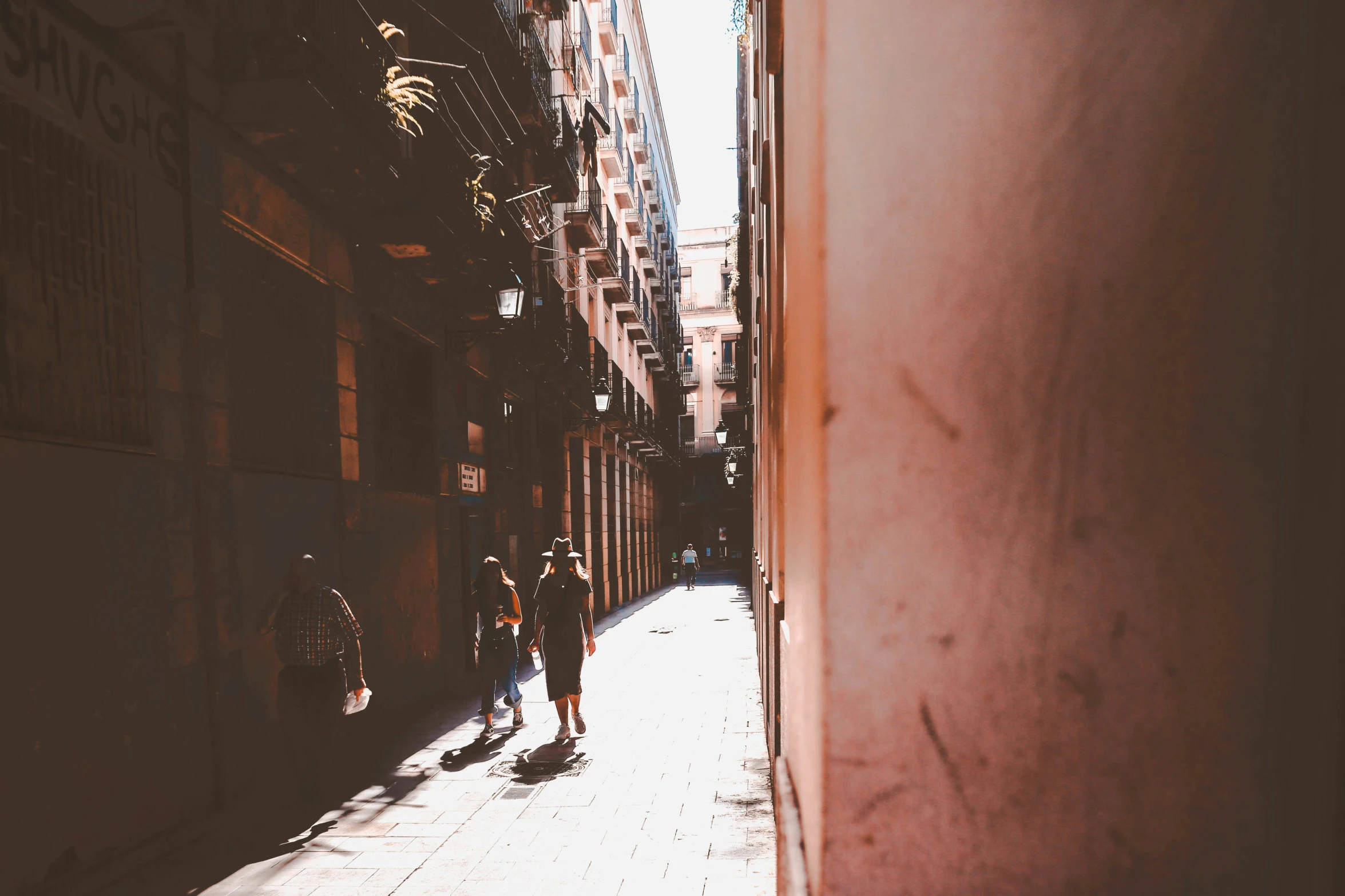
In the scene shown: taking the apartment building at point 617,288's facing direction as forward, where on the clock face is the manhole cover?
The manhole cover is roughly at 3 o'clock from the apartment building.

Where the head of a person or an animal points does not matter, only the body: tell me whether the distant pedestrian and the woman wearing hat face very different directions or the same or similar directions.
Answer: very different directions

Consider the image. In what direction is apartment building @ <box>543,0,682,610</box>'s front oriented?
to the viewer's right
